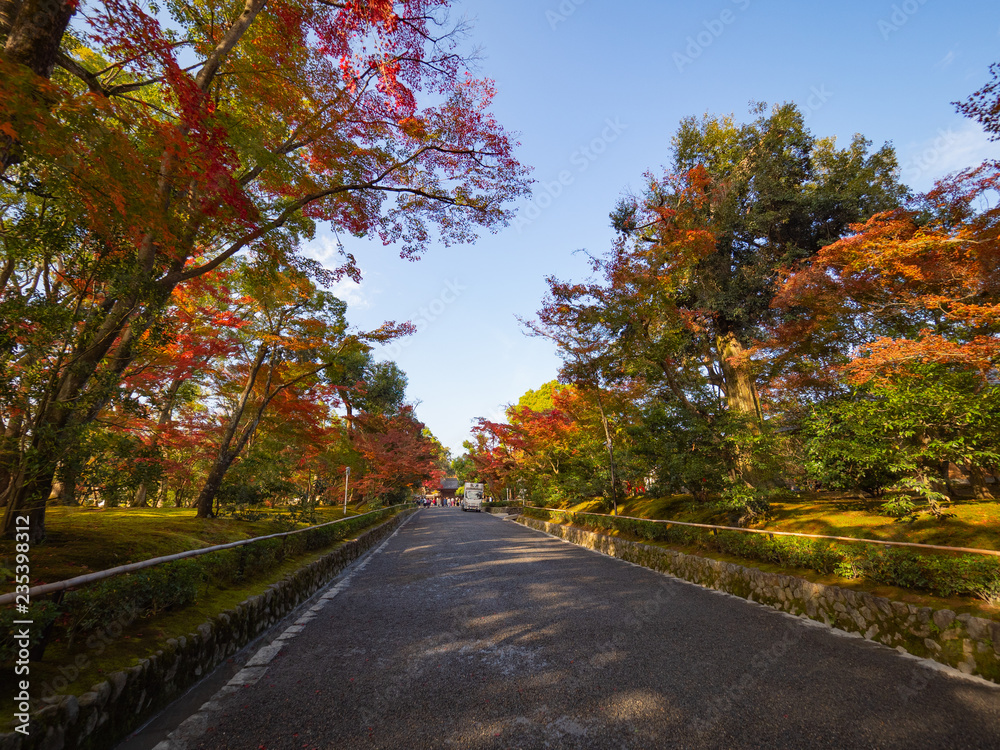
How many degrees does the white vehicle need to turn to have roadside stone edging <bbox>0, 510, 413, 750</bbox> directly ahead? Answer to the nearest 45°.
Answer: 0° — it already faces it

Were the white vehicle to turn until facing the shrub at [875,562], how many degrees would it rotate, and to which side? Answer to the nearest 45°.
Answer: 0° — it already faces it

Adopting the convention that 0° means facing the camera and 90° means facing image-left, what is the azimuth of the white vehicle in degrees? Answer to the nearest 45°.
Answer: approximately 0°
